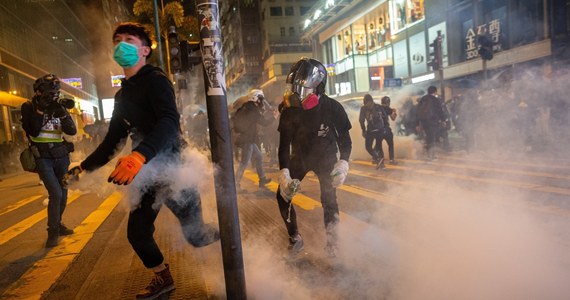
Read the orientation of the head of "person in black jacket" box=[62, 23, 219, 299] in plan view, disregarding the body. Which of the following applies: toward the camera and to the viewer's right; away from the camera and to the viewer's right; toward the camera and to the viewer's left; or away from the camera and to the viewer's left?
toward the camera and to the viewer's left

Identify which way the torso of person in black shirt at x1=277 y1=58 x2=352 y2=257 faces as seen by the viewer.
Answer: toward the camera

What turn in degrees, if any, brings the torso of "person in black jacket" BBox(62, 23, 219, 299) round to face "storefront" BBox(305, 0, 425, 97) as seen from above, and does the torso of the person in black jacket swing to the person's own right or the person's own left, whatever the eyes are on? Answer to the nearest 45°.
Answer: approximately 180°

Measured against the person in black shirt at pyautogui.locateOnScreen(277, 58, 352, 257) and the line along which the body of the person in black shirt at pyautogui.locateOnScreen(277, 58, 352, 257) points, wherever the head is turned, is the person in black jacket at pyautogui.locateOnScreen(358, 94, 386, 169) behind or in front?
behind

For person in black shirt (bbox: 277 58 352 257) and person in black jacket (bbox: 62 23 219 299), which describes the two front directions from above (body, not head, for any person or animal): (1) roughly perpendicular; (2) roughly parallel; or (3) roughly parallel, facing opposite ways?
roughly parallel

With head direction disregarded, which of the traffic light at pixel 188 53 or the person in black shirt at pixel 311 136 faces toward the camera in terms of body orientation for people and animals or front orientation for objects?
the person in black shirt

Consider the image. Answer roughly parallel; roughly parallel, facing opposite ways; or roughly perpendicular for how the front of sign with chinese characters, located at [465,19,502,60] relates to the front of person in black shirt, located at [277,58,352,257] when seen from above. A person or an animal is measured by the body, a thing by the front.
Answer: roughly perpendicular

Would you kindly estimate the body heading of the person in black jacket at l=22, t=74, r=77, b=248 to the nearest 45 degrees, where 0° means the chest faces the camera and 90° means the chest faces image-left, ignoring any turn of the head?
approximately 315°

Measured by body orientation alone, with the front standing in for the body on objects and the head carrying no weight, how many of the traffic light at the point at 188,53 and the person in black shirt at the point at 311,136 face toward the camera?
1

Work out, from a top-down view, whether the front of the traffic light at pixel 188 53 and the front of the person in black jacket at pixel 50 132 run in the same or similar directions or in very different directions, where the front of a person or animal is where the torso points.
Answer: same or similar directions

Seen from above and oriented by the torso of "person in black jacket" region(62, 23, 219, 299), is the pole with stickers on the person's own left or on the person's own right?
on the person's own left

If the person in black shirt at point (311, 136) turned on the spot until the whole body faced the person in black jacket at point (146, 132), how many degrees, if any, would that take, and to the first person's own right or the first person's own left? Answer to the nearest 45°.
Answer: approximately 45° to the first person's own right

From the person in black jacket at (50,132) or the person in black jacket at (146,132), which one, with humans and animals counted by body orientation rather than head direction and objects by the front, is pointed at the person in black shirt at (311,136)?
the person in black jacket at (50,132)

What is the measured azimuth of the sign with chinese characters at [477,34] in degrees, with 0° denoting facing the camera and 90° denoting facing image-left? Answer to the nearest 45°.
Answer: approximately 45°
